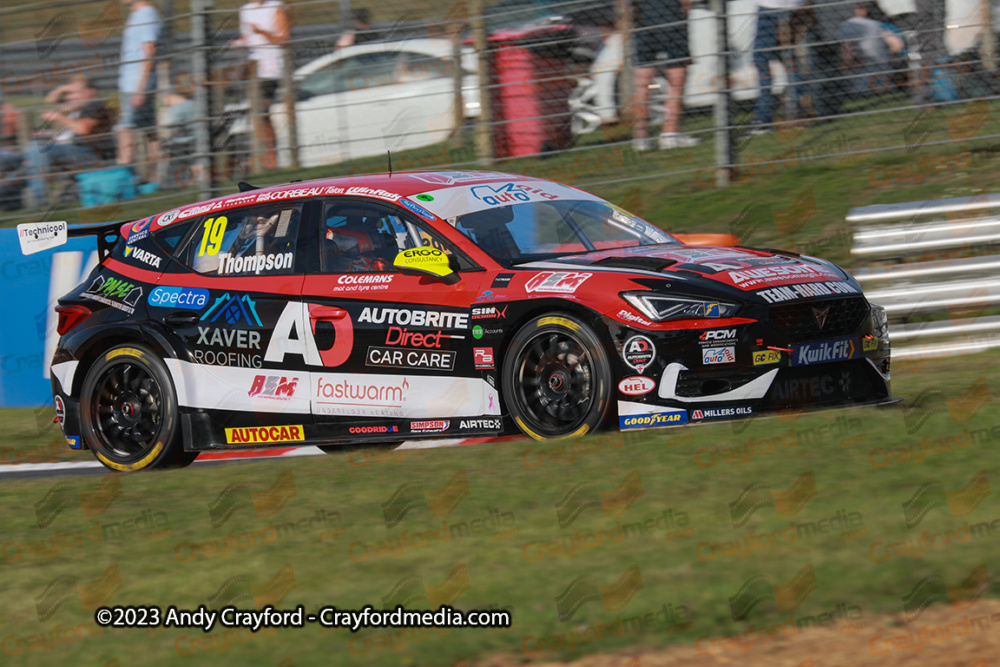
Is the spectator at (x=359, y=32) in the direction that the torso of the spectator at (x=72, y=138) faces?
no

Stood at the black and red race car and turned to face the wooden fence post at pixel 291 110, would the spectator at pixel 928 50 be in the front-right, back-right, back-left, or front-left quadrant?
front-right

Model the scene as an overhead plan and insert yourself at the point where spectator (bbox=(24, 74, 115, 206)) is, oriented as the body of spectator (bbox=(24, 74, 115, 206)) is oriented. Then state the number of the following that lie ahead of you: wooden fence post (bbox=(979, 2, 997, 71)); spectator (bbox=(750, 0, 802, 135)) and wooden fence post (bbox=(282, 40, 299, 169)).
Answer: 0

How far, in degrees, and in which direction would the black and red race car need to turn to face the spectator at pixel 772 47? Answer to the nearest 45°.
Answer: approximately 90° to its left

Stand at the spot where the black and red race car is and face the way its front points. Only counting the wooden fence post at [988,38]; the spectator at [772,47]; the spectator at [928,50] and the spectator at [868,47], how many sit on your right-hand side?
0

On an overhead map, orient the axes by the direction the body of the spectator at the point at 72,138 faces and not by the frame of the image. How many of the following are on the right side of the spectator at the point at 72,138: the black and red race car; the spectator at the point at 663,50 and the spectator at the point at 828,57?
0
